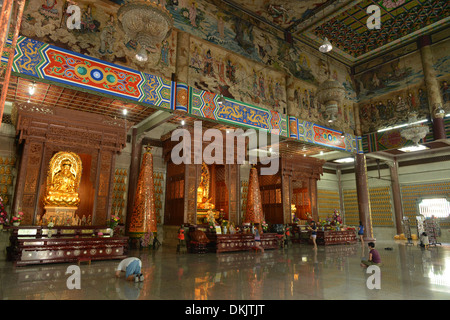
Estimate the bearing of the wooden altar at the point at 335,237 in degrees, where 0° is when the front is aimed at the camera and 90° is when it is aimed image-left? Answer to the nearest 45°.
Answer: approximately 315°

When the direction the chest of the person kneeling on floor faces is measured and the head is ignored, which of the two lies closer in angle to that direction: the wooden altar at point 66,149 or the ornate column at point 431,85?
the wooden altar

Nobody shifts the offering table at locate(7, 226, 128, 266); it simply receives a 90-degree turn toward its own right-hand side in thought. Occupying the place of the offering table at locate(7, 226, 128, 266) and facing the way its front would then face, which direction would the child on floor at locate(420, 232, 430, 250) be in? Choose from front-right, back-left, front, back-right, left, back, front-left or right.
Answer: back

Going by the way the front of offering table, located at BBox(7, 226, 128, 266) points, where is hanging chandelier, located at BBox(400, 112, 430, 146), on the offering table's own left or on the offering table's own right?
on the offering table's own left

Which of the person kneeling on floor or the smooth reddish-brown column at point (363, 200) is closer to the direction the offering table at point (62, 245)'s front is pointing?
the person kneeling on floor

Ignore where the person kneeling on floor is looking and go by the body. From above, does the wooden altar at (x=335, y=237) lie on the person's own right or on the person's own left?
on the person's own right

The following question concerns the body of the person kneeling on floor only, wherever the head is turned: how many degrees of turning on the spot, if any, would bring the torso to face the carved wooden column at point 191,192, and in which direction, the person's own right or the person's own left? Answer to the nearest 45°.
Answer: approximately 45° to the person's own right

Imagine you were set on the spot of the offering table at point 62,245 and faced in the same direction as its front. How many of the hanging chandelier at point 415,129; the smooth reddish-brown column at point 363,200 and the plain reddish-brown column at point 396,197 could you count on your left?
3

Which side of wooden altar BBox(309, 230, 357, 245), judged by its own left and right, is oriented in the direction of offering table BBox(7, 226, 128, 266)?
right

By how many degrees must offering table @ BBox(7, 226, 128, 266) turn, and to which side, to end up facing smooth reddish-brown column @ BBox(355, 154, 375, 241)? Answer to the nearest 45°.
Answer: approximately 90° to its left

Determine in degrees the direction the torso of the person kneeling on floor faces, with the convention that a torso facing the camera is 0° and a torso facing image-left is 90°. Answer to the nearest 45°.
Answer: approximately 135°

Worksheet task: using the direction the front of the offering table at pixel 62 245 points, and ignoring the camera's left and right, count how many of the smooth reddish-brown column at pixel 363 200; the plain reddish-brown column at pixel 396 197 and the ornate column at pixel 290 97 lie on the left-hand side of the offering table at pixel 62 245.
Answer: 3

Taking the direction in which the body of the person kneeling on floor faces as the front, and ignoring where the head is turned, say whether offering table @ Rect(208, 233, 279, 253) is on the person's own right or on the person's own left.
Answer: on the person's own right

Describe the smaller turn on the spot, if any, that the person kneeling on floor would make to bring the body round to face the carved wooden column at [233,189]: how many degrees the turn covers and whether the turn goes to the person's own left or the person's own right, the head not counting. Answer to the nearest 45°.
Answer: approximately 90° to the person's own right
